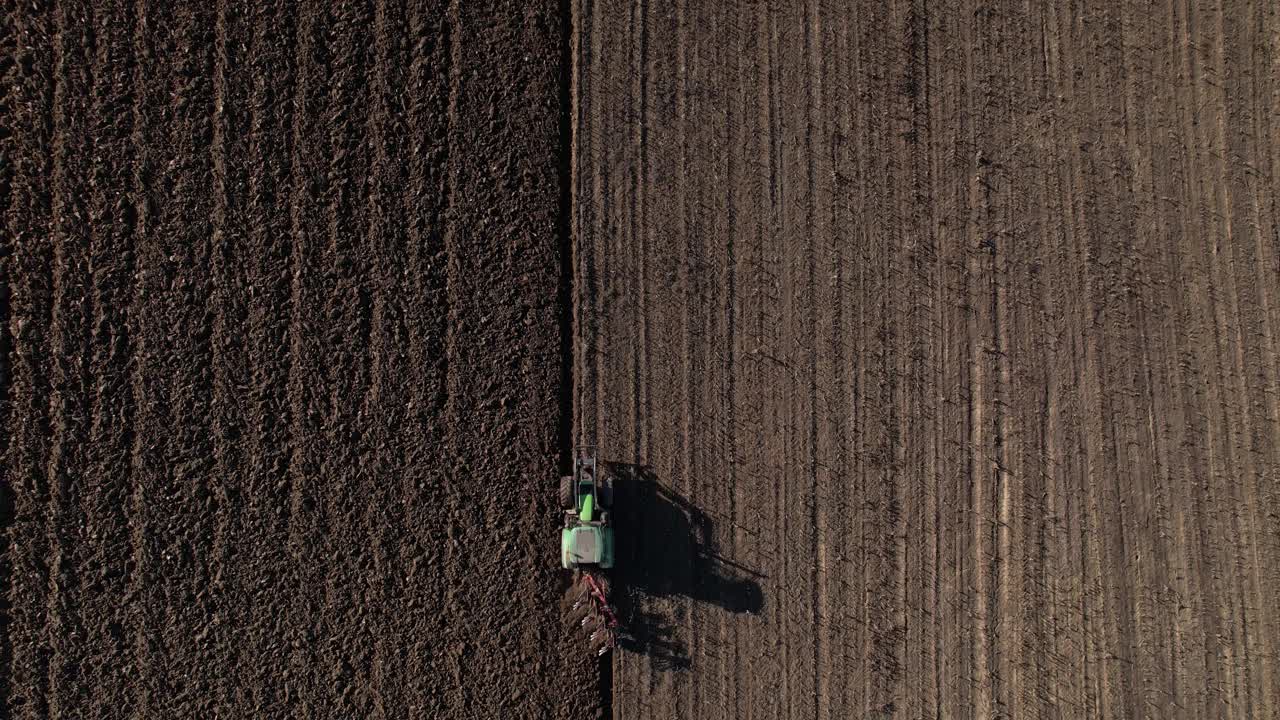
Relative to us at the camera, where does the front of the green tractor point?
facing away from the viewer
